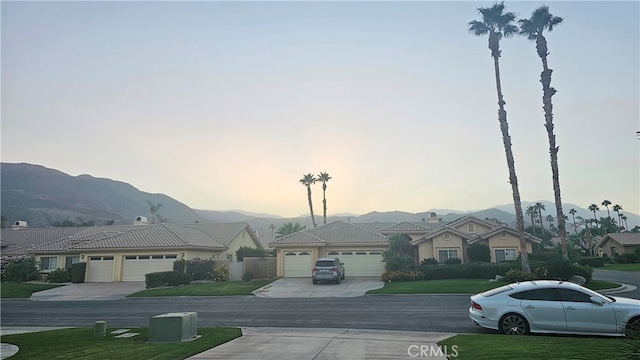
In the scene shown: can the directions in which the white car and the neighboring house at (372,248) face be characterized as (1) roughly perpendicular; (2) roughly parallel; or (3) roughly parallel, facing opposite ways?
roughly perpendicular

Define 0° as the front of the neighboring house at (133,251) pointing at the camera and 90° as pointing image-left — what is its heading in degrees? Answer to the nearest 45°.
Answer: approximately 0°

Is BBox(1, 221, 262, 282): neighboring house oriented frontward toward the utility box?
yes

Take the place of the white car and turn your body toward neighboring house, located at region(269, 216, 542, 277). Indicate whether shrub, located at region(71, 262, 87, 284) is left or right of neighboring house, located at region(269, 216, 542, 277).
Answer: left

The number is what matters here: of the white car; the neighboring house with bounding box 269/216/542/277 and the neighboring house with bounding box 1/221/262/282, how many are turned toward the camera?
2

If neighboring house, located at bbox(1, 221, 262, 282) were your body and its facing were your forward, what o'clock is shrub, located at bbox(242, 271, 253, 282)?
The shrub is roughly at 10 o'clock from the neighboring house.

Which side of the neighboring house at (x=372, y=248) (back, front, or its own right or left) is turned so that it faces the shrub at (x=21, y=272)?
right

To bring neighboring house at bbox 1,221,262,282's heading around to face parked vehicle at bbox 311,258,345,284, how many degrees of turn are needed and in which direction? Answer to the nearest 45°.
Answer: approximately 45° to its left

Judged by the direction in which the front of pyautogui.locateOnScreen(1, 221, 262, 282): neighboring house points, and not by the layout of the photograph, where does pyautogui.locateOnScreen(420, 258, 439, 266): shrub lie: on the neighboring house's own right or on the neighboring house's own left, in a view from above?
on the neighboring house's own left
